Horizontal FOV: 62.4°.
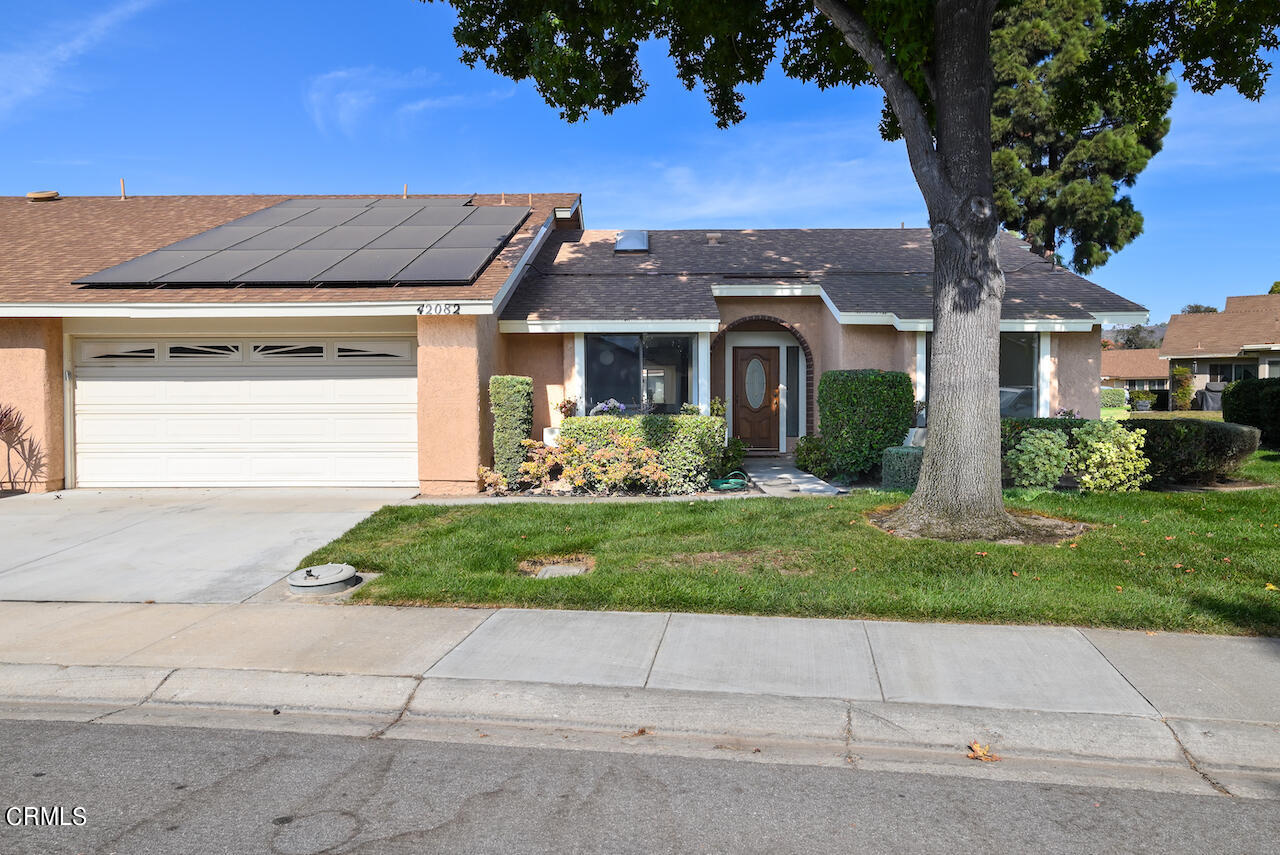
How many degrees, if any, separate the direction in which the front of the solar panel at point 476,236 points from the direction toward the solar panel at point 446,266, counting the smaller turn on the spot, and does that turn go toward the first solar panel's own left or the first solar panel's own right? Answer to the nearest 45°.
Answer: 0° — it already faces it

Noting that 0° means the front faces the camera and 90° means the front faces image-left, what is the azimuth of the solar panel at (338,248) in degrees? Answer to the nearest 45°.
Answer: approximately 0°

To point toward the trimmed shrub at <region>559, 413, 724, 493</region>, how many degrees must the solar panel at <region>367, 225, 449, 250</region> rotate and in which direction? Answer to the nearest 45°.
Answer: approximately 45° to its left

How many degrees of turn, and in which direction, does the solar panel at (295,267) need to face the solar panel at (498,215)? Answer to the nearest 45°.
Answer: approximately 135° to its left

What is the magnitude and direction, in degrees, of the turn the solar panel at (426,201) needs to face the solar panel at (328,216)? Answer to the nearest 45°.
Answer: approximately 45° to its right
